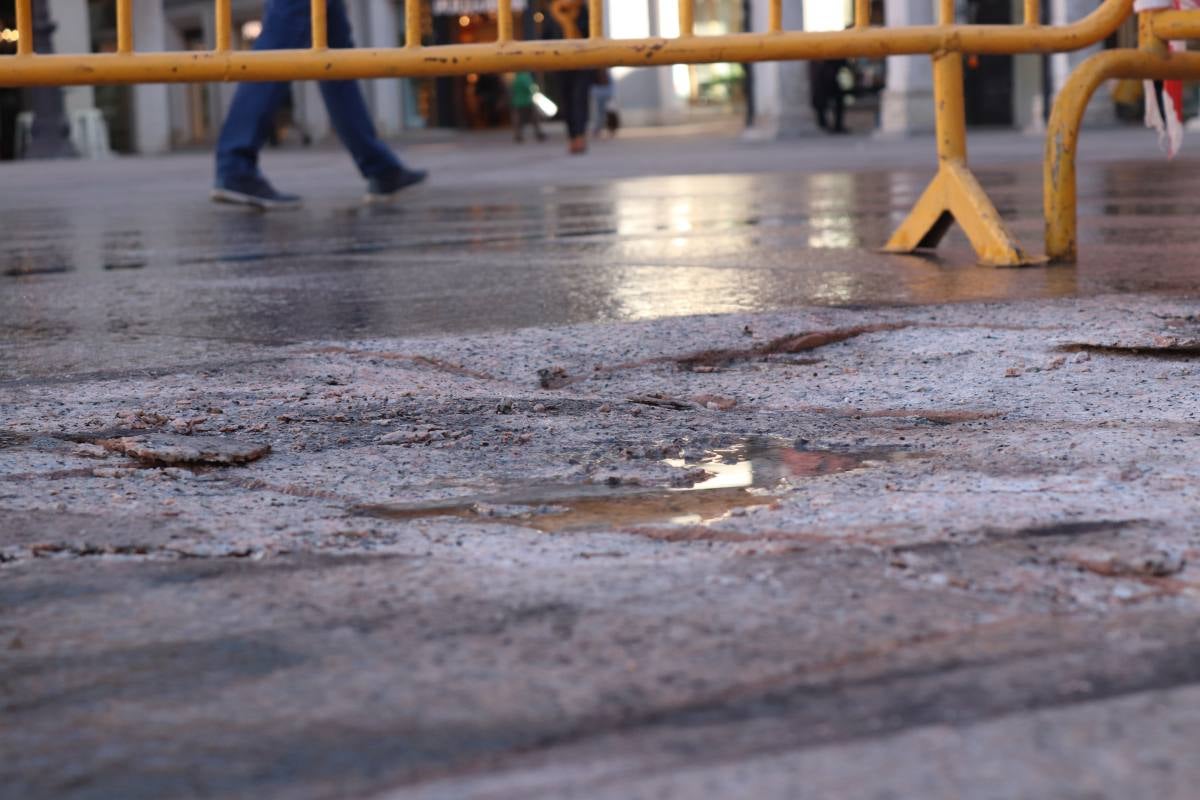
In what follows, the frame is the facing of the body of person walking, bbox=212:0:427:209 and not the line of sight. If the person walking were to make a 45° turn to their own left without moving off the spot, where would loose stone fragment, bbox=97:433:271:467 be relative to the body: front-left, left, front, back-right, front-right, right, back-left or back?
back-right

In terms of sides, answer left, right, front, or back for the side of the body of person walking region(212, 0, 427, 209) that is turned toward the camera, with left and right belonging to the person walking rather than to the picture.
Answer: right

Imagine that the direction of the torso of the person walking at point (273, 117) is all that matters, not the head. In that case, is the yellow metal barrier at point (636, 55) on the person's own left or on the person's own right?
on the person's own right

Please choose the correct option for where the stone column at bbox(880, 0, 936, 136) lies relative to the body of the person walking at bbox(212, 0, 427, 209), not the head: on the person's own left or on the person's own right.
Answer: on the person's own left

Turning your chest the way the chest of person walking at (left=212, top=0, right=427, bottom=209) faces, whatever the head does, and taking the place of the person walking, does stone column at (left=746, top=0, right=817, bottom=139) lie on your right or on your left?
on your left

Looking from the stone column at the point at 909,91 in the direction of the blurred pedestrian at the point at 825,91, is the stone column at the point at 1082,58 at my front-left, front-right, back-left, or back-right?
back-right

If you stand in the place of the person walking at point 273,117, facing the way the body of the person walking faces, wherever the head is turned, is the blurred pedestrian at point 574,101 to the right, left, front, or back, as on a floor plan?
left

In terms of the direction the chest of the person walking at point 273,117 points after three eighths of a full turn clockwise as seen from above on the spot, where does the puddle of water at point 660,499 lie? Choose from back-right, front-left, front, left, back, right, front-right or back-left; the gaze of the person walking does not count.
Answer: front-left
